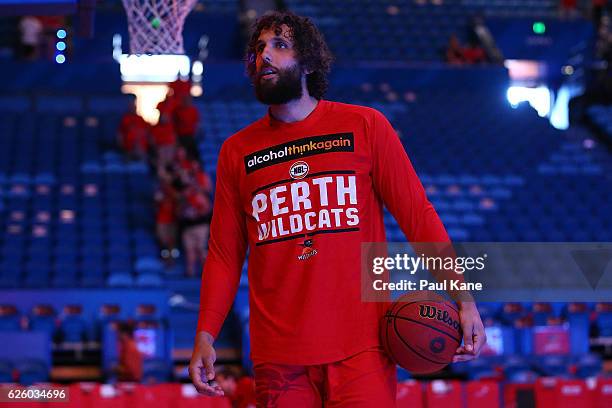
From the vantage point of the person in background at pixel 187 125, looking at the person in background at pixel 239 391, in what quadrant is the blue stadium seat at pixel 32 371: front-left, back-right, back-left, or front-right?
front-right

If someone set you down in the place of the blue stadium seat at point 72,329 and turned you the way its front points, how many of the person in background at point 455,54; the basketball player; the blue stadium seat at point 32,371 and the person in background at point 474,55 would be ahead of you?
2

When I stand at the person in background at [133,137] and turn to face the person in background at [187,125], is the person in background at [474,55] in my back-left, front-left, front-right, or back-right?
front-left

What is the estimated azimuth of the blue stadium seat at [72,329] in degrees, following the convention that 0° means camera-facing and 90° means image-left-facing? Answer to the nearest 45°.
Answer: approximately 0°

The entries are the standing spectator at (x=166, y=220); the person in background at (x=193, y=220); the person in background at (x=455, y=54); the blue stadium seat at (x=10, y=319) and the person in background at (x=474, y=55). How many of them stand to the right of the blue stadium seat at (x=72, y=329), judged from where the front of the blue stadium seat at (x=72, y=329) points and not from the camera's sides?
1

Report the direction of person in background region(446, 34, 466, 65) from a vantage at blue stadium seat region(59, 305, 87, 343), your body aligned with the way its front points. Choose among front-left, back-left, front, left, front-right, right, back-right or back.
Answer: back-left

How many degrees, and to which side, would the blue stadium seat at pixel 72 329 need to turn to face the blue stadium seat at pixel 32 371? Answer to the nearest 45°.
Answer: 0° — it already faces it

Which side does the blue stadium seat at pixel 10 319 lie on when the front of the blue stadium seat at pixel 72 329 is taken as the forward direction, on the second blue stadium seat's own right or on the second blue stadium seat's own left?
on the second blue stadium seat's own right

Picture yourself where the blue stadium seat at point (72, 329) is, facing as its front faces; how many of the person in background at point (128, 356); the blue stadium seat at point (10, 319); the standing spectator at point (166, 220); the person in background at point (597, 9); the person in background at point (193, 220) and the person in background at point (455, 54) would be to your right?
1

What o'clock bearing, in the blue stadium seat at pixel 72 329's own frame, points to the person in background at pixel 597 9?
The person in background is roughly at 8 o'clock from the blue stadium seat.

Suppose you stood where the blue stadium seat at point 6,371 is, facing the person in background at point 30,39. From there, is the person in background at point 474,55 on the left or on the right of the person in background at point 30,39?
right

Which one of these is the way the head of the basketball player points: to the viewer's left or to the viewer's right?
to the viewer's left

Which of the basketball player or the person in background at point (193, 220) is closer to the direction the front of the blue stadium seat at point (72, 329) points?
the basketball player

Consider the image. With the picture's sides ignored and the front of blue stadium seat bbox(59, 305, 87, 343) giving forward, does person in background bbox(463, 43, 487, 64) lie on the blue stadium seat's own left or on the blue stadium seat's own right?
on the blue stadium seat's own left

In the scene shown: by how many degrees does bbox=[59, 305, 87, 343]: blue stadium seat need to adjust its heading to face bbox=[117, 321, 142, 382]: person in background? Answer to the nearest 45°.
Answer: approximately 45° to its left
